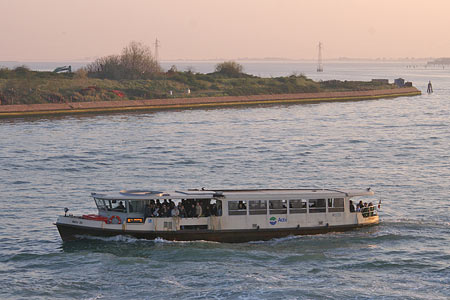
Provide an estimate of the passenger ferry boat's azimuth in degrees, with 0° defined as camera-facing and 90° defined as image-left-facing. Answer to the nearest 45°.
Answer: approximately 90°
